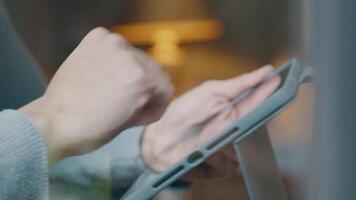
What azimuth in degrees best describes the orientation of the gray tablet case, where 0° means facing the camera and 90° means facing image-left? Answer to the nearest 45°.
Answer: approximately 90°
